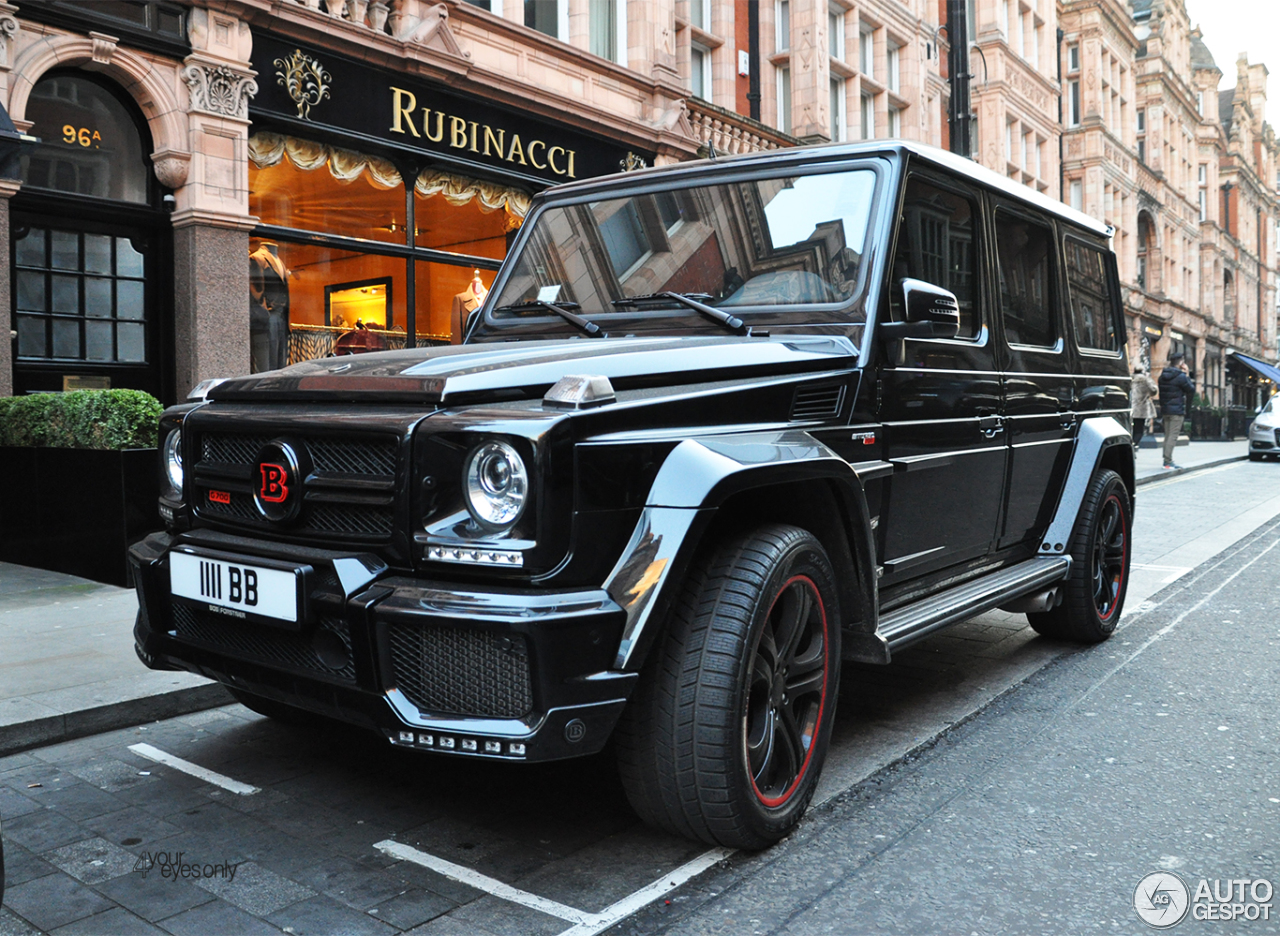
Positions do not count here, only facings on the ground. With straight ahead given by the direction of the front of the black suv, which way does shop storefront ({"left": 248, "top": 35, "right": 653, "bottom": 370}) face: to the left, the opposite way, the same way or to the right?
to the left

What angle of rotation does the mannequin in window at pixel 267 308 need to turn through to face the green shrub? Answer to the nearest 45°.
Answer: approximately 45° to its right

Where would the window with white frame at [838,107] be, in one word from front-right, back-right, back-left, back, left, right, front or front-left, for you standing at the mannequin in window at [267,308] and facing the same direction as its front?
left

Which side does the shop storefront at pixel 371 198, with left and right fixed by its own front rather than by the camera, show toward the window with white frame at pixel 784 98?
left

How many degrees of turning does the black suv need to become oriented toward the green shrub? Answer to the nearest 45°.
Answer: approximately 90° to its right

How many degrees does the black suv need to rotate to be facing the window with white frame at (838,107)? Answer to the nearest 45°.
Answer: approximately 135° to its right

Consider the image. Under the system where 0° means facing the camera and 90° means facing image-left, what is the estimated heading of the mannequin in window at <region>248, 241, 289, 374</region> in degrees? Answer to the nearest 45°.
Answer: approximately 315°

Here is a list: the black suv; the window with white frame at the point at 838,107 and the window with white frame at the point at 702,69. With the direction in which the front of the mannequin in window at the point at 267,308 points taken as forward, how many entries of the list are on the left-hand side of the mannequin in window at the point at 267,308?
2

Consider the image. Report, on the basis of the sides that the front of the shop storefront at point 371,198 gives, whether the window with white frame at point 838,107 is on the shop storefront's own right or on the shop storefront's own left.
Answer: on the shop storefront's own left

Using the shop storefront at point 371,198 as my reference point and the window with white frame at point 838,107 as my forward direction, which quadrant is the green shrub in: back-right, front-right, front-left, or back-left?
back-right

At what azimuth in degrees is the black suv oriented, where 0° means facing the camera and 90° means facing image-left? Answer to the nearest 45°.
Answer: approximately 45°
